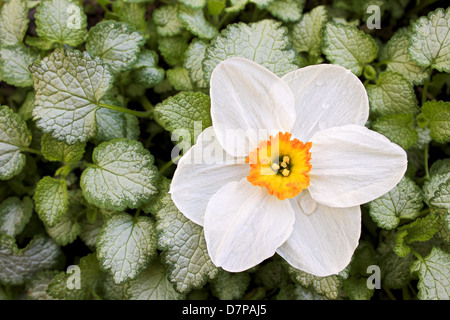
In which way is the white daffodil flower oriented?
toward the camera

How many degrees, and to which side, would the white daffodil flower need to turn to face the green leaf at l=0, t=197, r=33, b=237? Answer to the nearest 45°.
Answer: approximately 90° to its right

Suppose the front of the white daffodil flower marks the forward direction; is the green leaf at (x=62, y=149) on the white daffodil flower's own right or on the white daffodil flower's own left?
on the white daffodil flower's own right

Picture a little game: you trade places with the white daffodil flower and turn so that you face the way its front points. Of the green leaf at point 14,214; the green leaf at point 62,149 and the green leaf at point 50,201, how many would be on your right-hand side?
3

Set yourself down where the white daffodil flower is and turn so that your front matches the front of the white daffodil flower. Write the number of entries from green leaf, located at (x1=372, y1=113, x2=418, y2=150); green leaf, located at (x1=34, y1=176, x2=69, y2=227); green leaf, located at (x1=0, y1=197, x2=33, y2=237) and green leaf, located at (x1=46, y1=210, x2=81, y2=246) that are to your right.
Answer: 3

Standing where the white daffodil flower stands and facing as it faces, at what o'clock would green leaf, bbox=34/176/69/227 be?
The green leaf is roughly at 3 o'clock from the white daffodil flower.

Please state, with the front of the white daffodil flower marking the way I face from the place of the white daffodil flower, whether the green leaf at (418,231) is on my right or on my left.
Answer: on my left

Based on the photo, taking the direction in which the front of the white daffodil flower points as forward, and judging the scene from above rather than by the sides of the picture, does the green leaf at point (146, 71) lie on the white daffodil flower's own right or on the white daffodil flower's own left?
on the white daffodil flower's own right

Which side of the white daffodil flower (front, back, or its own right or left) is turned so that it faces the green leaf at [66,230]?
right

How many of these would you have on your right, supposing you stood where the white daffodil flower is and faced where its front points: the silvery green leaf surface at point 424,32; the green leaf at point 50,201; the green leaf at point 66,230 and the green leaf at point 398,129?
2

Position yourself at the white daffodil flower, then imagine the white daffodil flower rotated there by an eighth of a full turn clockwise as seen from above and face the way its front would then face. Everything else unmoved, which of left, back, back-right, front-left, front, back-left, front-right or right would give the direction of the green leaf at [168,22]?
right

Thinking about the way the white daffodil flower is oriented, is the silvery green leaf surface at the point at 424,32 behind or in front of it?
behind

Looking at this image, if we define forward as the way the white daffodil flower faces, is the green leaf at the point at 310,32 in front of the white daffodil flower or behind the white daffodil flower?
behind

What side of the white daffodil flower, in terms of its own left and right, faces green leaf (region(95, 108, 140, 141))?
right

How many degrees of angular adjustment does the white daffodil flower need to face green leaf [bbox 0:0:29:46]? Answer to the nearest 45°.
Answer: approximately 135° to its right
